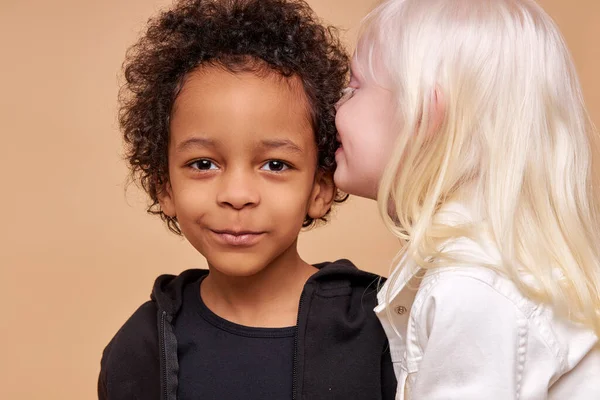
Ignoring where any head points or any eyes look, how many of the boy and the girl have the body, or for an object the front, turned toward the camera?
1

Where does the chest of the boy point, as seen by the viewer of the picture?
toward the camera

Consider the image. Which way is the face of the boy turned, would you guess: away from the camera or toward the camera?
toward the camera

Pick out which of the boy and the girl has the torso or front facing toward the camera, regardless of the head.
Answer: the boy

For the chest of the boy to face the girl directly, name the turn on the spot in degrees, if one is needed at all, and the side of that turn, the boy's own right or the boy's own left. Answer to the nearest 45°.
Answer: approximately 45° to the boy's own left

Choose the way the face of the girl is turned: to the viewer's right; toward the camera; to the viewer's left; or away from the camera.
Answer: to the viewer's left

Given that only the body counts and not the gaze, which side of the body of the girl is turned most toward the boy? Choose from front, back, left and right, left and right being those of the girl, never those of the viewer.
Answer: front

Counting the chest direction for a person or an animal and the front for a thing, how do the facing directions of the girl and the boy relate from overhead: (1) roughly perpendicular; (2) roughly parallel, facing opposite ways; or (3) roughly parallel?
roughly perpendicular

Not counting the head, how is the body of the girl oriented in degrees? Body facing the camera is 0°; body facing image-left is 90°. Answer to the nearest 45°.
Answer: approximately 90°
